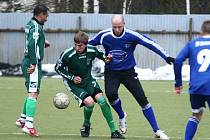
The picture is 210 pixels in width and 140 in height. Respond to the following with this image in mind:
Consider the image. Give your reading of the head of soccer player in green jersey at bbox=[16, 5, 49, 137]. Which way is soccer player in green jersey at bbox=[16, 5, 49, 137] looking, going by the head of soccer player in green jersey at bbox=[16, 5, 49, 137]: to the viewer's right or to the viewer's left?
to the viewer's right

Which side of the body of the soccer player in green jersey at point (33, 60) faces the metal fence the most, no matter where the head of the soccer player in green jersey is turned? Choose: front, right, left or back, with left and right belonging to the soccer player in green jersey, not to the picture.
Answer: left

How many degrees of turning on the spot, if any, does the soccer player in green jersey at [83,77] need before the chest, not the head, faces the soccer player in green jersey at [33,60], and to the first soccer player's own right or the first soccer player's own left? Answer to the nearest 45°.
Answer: approximately 90° to the first soccer player's own right

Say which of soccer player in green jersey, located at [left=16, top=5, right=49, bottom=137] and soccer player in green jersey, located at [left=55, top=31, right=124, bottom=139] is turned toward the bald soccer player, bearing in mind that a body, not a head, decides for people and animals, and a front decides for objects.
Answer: soccer player in green jersey, located at [left=16, top=5, right=49, bottom=137]

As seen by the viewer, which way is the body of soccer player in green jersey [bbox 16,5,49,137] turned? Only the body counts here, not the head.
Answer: to the viewer's right

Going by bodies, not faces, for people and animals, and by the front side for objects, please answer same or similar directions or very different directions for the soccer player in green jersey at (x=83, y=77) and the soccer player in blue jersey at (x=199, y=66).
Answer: very different directions

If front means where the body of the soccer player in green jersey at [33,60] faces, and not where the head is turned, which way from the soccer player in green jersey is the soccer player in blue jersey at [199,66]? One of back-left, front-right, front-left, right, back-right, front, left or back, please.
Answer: front-right

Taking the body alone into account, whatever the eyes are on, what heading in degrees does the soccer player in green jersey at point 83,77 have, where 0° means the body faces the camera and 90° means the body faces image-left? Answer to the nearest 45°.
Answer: approximately 0°

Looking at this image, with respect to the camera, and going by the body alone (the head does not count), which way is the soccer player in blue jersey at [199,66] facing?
away from the camera
